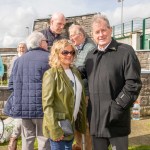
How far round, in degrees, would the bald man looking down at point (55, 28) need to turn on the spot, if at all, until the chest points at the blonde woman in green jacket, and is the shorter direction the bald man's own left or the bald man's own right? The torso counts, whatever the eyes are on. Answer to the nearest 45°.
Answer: approximately 45° to the bald man's own right

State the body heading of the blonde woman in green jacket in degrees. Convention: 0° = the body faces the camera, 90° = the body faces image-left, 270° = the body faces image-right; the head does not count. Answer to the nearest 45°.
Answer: approximately 315°

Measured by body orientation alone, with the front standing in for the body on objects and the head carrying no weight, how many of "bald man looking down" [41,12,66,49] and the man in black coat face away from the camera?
0

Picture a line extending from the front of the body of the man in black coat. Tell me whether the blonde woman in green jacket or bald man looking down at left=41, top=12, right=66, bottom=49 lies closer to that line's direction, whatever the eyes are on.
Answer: the blonde woman in green jacket

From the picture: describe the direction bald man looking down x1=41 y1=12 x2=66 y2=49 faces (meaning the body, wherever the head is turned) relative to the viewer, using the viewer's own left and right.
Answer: facing the viewer and to the right of the viewer

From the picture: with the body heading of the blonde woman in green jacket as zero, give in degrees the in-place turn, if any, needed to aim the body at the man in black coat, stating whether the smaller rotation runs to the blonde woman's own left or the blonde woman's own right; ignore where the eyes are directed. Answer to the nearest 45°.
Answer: approximately 45° to the blonde woman's own left

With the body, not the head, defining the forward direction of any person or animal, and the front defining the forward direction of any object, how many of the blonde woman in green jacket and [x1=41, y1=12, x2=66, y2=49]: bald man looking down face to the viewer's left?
0

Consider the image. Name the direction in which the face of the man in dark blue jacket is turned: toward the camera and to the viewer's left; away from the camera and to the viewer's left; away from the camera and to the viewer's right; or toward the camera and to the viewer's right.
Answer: away from the camera and to the viewer's right

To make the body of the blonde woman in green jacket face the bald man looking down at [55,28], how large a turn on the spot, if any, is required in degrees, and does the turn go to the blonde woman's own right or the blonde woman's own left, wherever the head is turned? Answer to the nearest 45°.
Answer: approximately 135° to the blonde woman's own left
